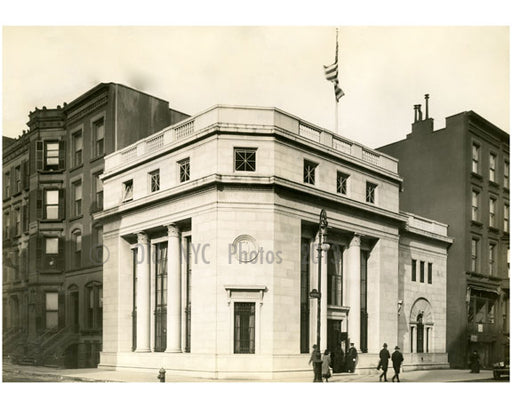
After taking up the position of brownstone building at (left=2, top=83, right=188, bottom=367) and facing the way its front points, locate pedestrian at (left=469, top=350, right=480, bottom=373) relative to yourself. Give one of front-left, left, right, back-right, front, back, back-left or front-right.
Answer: back-left

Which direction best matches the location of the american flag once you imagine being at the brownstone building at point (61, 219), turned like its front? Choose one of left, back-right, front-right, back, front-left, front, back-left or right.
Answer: left

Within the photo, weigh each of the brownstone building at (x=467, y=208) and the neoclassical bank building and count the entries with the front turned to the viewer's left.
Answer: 0

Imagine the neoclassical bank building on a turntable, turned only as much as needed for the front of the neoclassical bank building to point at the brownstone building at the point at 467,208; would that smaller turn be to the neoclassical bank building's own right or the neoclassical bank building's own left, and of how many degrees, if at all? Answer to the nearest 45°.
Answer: approximately 90° to the neoclassical bank building's own left

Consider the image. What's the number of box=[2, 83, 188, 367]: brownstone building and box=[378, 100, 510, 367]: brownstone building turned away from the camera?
0

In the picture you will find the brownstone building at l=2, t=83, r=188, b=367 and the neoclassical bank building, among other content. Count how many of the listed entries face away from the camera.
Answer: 0

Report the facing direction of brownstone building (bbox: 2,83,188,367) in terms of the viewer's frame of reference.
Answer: facing the viewer and to the left of the viewer

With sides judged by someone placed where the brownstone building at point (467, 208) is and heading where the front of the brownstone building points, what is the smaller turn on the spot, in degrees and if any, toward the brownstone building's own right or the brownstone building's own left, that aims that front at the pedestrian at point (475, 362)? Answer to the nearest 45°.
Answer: approximately 45° to the brownstone building's own right

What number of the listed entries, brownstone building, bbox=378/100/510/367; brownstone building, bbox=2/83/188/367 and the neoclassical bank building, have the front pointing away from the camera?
0

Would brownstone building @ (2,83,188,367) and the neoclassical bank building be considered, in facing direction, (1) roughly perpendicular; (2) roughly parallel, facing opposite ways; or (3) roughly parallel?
roughly perpendicular

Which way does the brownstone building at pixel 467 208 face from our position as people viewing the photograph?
facing the viewer and to the right of the viewer
